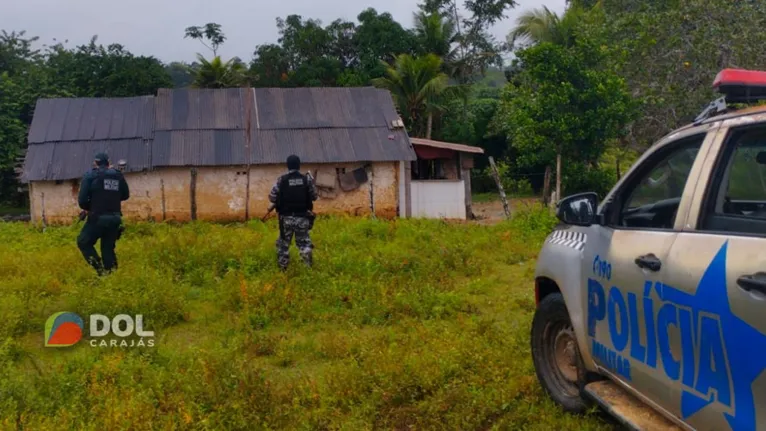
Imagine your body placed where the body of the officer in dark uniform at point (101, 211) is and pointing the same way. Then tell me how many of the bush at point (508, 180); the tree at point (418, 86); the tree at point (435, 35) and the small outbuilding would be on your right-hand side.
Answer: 4

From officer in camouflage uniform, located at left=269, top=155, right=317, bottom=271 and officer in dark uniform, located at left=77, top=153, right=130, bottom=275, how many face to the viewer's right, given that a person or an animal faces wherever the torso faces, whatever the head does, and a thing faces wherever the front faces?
0

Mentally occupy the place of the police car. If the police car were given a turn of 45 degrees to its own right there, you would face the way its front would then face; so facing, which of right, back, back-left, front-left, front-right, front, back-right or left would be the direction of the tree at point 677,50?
front

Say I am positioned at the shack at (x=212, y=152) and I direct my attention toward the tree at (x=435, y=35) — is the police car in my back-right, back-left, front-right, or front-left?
back-right

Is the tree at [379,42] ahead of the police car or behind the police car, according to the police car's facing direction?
ahead

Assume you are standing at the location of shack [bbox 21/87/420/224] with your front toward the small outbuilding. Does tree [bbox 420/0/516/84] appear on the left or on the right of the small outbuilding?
left

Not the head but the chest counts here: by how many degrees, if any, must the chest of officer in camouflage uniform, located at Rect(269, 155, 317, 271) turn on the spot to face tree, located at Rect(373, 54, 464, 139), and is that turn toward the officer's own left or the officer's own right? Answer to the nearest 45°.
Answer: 0° — they already face it

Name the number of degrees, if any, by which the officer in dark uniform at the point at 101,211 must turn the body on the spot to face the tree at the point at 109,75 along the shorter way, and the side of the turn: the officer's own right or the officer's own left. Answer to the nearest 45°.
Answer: approximately 45° to the officer's own right

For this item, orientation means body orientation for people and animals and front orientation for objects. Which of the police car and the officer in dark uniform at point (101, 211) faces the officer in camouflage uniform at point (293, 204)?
the police car

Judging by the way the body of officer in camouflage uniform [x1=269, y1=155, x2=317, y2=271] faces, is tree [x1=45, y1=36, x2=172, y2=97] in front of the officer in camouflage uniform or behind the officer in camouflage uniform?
in front

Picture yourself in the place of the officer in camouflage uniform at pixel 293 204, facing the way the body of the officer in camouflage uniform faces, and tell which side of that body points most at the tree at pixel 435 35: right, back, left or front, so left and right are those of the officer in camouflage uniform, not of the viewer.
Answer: front

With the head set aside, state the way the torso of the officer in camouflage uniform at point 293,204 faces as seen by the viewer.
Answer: away from the camera

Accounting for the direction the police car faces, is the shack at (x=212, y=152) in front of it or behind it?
in front

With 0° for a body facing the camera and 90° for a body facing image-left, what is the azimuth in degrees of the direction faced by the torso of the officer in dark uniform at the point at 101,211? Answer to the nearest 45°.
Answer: approximately 135°

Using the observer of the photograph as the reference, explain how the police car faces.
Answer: facing away from the viewer and to the left of the viewer
